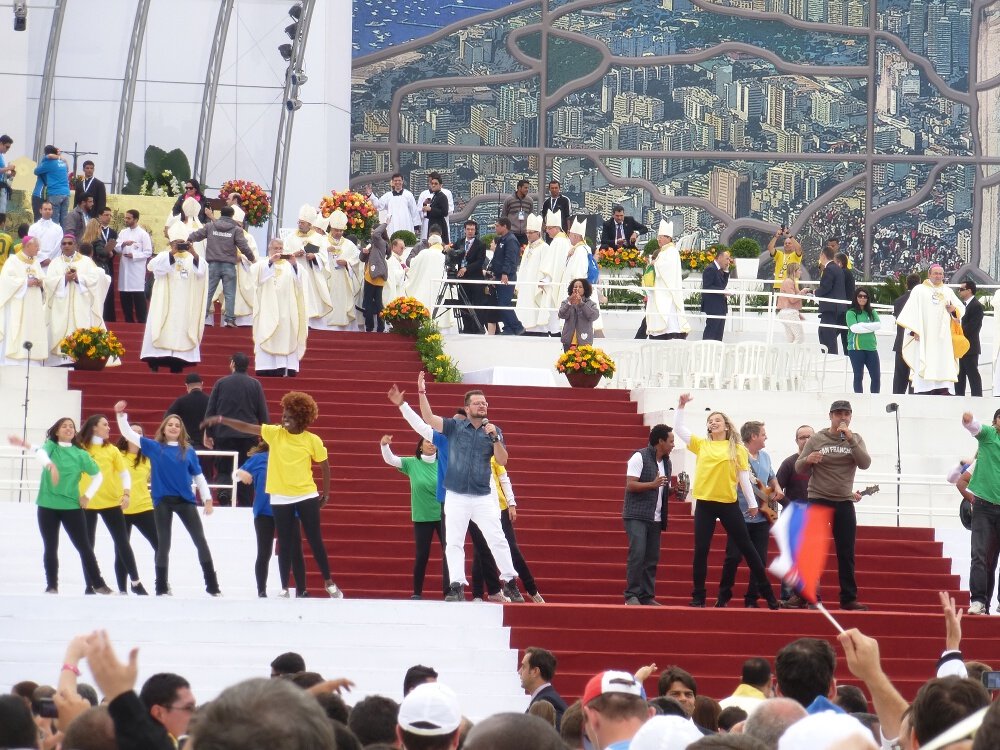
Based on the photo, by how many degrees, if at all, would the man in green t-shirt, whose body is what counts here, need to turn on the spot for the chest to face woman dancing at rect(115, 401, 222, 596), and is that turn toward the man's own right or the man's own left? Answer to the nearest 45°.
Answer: approximately 90° to the man's own right

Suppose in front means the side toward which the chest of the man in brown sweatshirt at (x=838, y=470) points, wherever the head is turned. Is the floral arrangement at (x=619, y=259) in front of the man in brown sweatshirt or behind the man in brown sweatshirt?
behind

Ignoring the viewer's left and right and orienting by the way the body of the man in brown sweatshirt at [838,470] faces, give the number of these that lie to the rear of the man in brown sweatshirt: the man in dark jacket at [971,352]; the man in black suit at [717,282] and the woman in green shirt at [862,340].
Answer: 3

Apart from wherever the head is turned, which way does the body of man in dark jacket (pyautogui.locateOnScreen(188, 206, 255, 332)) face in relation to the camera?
away from the camera

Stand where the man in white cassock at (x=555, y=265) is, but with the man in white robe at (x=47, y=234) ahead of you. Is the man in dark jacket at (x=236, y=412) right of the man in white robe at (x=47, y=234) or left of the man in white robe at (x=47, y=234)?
left

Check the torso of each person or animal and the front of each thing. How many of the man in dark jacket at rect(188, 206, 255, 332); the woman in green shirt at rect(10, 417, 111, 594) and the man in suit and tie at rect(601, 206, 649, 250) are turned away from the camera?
1

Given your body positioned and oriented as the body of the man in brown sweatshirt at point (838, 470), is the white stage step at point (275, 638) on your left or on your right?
on your right

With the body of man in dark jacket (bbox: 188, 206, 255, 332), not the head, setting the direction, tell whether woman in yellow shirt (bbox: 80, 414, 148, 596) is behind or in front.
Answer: behind

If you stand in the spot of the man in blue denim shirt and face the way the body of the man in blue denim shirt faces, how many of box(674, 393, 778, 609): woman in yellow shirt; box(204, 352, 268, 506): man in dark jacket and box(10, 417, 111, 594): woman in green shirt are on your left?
1
